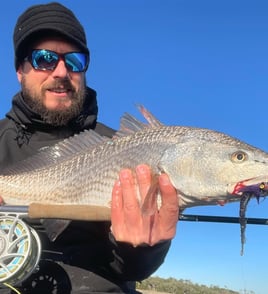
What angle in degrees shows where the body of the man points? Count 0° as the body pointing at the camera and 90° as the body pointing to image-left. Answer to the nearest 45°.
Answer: approximately 0°
